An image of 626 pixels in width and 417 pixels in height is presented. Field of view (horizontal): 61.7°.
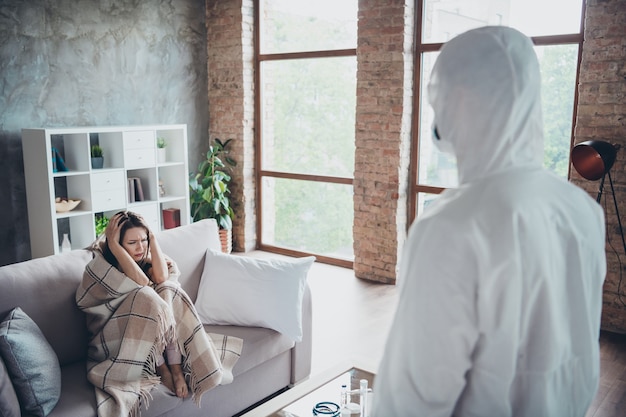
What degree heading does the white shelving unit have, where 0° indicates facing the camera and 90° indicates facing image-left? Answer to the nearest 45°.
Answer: approximately 315°

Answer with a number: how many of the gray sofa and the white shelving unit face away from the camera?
0

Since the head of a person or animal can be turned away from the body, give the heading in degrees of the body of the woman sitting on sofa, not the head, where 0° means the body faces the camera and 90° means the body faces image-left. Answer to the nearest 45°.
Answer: approximately 315°

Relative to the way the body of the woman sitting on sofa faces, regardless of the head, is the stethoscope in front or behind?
in front

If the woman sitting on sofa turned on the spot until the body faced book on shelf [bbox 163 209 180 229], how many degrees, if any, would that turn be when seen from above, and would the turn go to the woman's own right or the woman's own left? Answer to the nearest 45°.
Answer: approximately 135° to the woman's own left

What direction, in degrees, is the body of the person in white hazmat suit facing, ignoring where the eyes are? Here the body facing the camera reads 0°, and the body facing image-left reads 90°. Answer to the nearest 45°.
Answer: approximately 135°

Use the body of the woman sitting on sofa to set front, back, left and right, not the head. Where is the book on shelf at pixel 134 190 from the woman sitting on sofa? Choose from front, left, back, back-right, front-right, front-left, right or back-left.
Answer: back-left

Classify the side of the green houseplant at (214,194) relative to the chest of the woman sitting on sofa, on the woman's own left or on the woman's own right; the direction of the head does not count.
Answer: on the woman's own left

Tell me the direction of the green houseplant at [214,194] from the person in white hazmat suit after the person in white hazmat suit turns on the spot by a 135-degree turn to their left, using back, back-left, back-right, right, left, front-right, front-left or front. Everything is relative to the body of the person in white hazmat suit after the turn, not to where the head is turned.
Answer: back-right

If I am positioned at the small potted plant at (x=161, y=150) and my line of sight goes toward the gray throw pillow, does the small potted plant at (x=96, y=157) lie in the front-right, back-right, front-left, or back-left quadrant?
front-right

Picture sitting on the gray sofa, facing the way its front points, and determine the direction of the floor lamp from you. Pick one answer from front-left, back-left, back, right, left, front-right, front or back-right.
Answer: front-left

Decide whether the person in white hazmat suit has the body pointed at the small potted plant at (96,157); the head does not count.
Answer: yes

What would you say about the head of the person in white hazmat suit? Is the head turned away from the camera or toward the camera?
away from the camera

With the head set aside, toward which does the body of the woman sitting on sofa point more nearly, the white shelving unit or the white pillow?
the white pillow

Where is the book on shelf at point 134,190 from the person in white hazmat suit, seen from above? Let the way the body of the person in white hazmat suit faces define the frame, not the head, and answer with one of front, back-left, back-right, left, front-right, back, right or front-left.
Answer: front

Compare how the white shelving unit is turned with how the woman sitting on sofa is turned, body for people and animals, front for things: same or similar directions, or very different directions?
same or similar directions

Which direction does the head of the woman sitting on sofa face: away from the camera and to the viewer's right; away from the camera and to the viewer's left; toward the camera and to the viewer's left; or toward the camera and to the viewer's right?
toward the camera and to the viewer's right

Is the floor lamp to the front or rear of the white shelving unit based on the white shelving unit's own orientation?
to the front

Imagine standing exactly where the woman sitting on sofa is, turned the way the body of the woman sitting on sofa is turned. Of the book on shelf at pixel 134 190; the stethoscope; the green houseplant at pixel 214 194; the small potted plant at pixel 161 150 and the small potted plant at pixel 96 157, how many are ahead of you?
1
